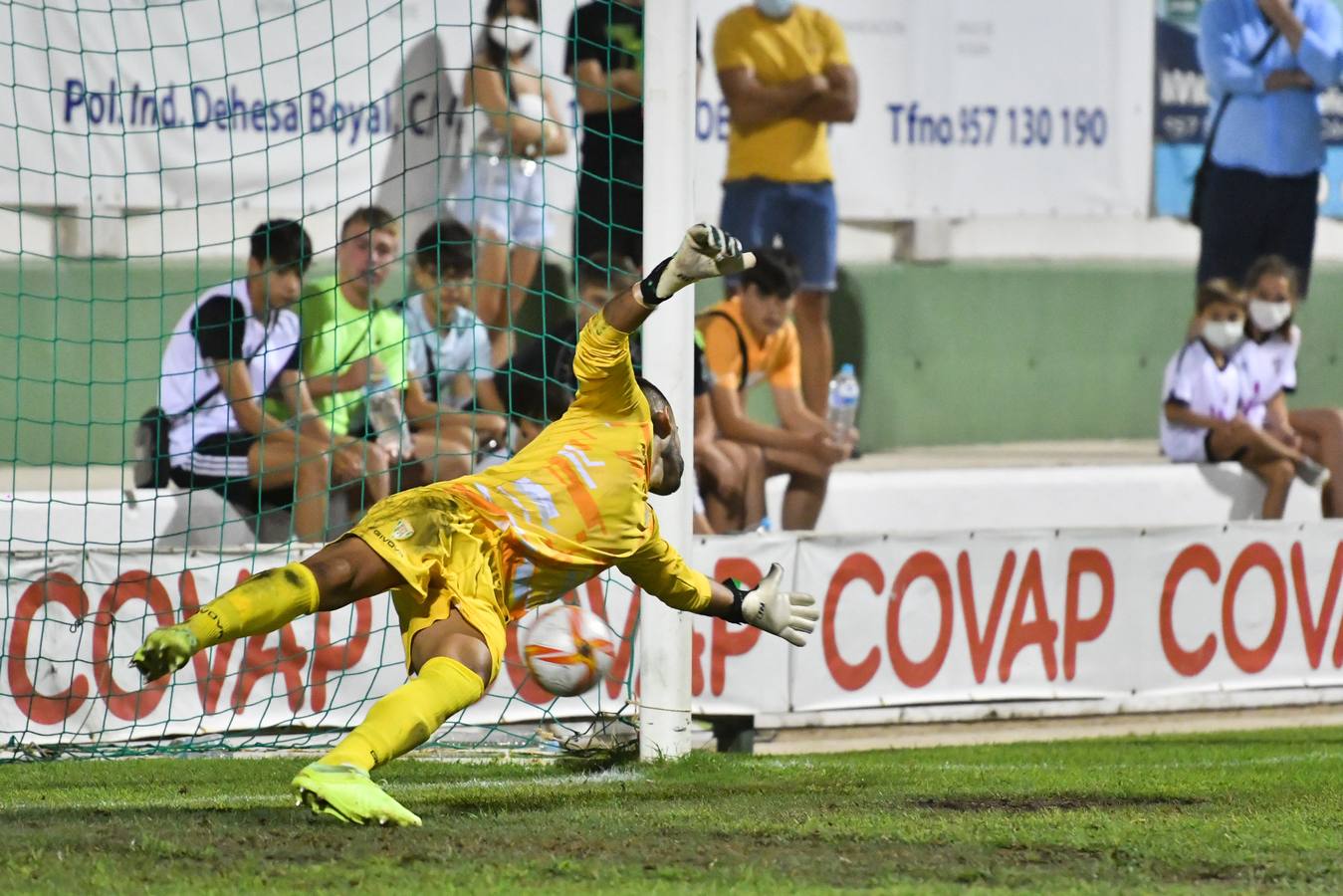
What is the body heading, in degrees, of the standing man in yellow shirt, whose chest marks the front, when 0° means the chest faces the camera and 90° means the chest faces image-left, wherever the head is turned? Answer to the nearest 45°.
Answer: approximately 0°

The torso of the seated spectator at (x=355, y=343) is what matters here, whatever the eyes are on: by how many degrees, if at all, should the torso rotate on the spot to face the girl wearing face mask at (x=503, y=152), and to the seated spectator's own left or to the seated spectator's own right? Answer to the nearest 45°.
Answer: approximately 90° to the seated spectator's own left

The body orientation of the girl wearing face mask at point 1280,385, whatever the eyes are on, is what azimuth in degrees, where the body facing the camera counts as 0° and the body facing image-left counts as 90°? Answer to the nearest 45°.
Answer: approximately 315°

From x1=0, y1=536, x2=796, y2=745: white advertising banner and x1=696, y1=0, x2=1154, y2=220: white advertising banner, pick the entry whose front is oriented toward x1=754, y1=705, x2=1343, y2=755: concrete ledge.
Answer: x1=696, y1=0, x2=1154, y2=220: white advertising banner

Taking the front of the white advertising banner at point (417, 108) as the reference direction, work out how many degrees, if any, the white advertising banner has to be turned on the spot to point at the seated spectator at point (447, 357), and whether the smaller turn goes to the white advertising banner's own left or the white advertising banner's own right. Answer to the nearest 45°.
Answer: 0° — it already faces them

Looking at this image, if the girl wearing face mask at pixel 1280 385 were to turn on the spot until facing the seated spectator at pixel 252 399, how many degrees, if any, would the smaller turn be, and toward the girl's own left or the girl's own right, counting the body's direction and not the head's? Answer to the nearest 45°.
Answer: approximately 90° to the girl's own right

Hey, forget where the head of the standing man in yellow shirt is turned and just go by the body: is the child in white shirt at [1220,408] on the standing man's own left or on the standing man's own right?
on the standing man's own left

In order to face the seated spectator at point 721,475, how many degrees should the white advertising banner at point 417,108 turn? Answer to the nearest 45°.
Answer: approximately 45° to its left
